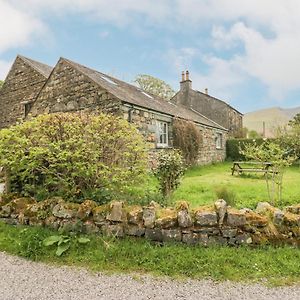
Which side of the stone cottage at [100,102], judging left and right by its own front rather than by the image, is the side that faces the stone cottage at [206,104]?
left

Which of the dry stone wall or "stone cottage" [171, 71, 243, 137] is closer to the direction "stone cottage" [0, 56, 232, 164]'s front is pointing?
the dry stone wall

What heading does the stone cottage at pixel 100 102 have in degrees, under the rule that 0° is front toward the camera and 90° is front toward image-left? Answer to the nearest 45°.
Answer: approximately 315°

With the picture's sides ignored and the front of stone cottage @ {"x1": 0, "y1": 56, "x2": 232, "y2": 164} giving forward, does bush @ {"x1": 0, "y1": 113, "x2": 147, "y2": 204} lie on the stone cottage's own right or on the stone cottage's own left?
on the stone cottage's own right

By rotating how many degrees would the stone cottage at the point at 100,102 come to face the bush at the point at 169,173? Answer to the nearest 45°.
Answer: approximately 45° to its right

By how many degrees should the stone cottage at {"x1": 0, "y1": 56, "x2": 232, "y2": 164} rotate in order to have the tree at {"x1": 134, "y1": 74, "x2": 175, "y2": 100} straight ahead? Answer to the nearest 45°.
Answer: approximately 135° to its left

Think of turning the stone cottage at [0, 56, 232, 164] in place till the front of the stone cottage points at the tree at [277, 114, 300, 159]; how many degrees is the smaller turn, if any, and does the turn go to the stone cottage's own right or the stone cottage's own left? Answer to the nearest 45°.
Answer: approximately 90° to the stone cottage's own left

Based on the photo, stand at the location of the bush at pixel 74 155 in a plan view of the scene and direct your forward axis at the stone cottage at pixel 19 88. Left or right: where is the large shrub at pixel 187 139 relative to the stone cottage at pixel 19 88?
right

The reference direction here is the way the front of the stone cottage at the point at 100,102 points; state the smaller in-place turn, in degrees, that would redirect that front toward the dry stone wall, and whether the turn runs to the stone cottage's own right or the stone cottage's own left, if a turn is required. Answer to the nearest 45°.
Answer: approximately 45° to the stone cottage's own right
